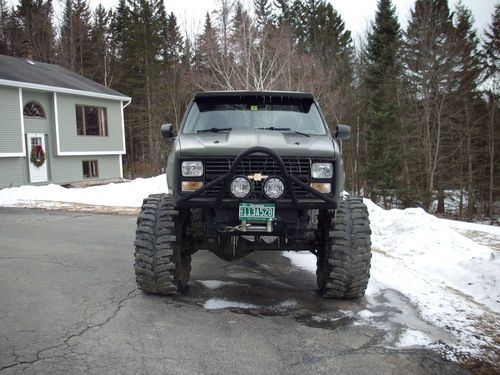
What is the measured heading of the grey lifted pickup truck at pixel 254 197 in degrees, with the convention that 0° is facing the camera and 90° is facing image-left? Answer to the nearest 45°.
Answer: approximately 0°

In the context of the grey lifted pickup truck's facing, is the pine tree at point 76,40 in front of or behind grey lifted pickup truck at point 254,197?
behind

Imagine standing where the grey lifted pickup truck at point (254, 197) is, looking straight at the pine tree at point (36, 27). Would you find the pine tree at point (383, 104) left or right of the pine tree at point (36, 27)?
right

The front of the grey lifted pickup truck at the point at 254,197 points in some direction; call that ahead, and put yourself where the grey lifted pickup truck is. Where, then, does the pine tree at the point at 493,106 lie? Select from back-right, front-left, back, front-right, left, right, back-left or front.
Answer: back-left

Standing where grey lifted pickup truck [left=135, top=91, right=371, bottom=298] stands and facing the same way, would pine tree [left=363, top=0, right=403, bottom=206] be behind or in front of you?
behind

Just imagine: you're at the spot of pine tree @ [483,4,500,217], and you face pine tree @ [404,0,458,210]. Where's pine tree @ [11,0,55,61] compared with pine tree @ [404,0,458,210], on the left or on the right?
right

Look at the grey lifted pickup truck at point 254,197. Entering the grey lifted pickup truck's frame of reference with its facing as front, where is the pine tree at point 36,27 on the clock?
The pine tree is roughly at 5 o'clock from the grey lifted pickup truck.

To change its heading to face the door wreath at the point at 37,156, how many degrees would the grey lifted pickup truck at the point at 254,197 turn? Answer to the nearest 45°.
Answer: approximately 135° to its right

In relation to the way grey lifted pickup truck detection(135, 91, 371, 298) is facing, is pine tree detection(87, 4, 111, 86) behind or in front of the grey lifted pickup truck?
behind
